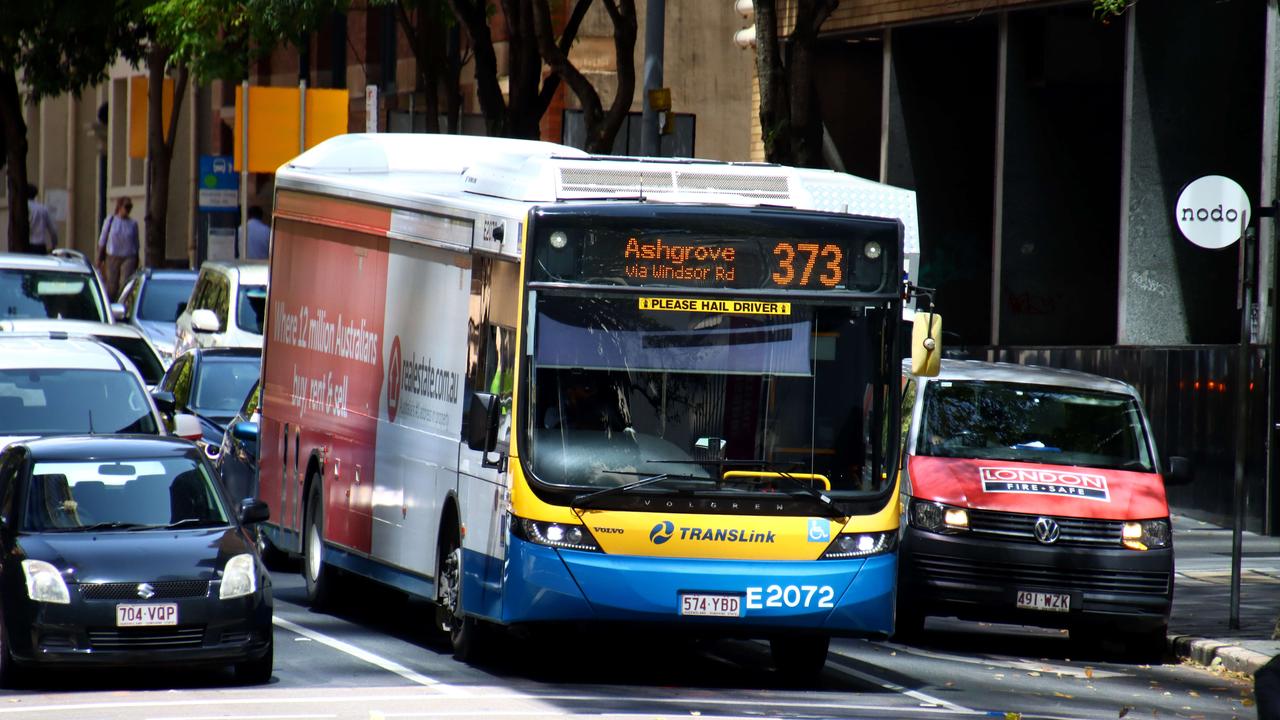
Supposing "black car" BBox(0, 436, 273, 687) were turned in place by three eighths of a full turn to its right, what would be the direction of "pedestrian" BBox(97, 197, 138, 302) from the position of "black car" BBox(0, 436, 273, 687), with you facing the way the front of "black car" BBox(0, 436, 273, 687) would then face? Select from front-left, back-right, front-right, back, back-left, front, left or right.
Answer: front-right

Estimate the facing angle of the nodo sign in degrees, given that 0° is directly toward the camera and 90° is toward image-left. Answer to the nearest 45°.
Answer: approximately 0°

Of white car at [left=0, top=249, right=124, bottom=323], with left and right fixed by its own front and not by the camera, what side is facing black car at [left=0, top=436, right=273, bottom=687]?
front

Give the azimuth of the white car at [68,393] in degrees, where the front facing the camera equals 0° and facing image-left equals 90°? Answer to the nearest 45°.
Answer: approximately 0°

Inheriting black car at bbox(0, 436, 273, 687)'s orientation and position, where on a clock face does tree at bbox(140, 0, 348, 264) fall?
The tree is roughly at 6 o'clock from the black car.

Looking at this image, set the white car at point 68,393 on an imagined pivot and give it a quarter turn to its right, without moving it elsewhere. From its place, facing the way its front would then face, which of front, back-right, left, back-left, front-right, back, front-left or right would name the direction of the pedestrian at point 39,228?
right

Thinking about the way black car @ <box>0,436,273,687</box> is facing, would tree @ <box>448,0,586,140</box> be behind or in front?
behind

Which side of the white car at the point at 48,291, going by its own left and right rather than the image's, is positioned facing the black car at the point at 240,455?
front

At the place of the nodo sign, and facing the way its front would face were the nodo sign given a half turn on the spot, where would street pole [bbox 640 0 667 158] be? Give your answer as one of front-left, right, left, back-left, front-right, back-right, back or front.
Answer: front-left

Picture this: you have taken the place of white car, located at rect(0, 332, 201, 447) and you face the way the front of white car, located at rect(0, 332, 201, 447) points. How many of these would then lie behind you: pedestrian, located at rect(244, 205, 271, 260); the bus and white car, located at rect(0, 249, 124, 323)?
2

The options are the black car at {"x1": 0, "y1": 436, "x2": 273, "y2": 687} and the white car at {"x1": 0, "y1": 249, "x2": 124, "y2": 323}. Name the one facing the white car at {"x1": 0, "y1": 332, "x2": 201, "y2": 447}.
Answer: the white car at {"x1": 0, "y1": 249, "x2": 124, "y2": 323}
